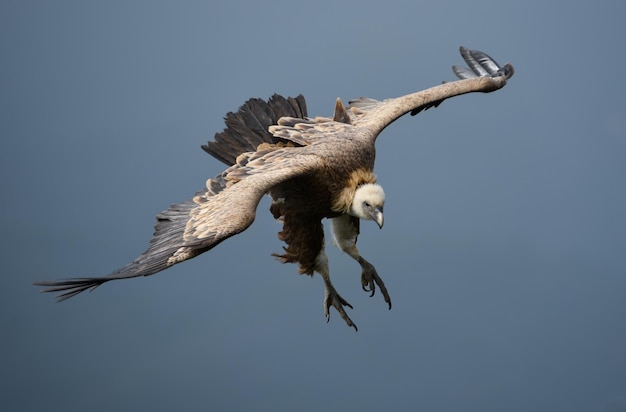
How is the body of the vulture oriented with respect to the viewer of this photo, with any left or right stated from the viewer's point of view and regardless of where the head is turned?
facing the viewer and to the right of the viewer
